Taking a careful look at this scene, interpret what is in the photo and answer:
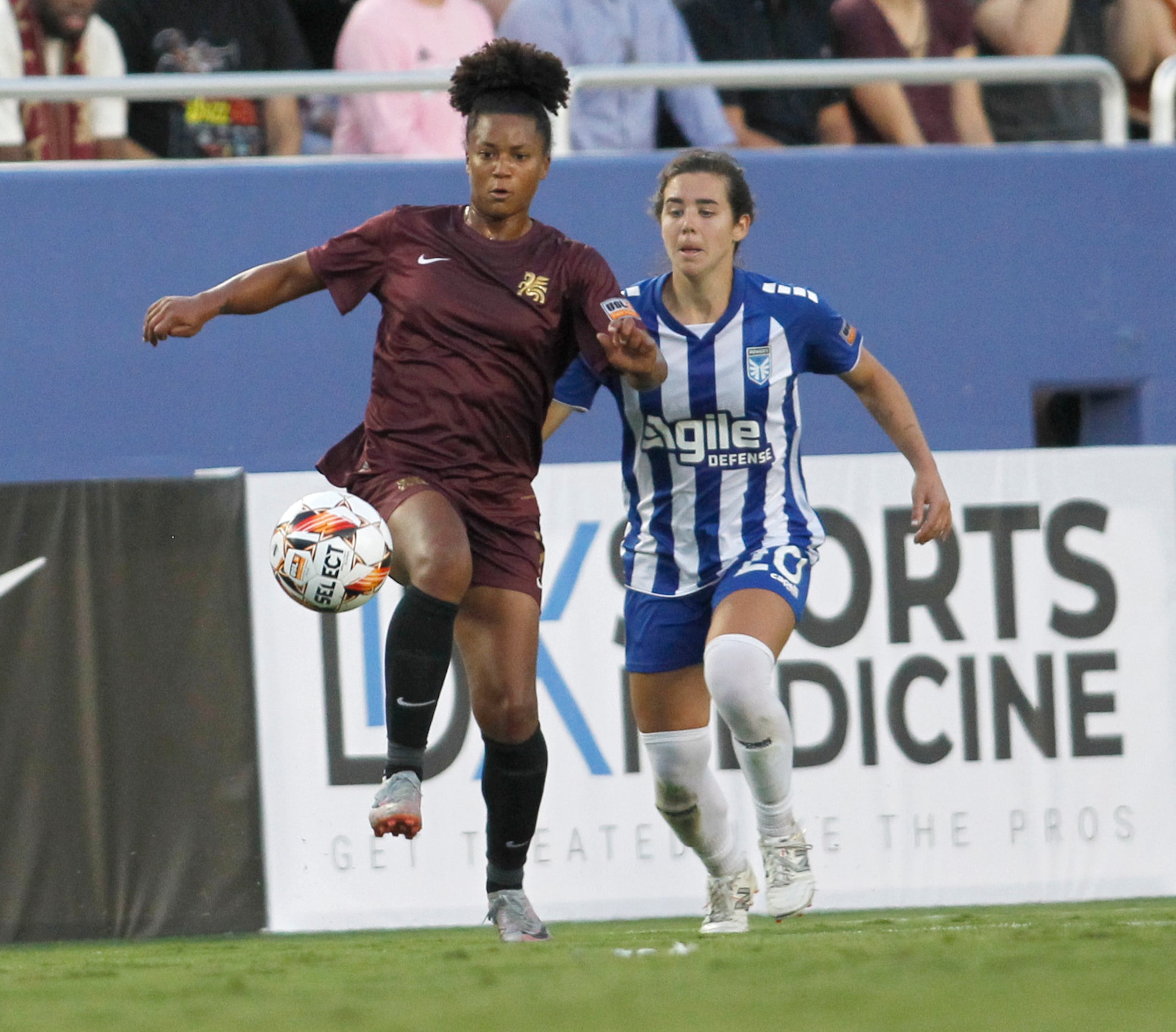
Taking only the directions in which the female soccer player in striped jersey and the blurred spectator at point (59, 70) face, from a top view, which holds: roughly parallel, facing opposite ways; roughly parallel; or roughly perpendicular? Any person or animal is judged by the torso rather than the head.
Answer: roughly parallel

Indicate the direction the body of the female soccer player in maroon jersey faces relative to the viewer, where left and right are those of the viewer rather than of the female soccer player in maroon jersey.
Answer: facing the viewer

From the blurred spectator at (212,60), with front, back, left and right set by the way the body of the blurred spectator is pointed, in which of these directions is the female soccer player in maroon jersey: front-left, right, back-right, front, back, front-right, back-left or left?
front

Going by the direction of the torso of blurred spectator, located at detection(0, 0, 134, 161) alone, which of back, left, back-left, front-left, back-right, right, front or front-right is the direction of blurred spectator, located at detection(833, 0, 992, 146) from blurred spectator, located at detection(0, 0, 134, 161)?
left

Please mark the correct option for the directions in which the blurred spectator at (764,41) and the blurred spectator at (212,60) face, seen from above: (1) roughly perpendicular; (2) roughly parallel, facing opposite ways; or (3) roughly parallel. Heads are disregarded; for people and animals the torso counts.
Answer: roughly parallel

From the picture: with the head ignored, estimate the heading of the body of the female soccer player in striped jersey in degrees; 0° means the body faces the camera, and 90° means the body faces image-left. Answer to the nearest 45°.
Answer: approximately 0°

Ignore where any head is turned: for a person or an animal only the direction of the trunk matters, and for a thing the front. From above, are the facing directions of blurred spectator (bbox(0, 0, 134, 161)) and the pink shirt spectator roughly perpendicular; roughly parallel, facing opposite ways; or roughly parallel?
roughly parallel

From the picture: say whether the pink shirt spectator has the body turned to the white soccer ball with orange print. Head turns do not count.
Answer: yes

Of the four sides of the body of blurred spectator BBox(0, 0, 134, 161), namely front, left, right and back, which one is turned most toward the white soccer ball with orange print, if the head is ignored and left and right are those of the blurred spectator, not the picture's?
front

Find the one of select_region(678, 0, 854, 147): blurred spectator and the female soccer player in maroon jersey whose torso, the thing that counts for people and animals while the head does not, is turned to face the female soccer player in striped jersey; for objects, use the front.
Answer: the blurred spectator

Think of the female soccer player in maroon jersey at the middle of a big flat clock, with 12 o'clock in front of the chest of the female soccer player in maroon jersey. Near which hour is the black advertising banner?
The black advertising banner is roughly at 5 o'clock from the female soccer player in maroon jersey.

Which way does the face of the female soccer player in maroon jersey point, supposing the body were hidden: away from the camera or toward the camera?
toward the camera

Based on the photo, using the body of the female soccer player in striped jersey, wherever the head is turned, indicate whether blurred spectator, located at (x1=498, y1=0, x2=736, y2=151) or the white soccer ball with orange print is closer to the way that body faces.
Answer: the white soccer ball with orange print

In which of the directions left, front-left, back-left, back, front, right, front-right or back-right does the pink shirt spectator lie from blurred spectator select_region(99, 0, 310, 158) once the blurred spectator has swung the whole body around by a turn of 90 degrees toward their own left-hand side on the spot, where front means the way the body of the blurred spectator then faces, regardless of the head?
front

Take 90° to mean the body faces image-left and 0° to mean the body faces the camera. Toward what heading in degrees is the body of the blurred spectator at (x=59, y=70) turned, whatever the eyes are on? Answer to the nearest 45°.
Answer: approximately 0°

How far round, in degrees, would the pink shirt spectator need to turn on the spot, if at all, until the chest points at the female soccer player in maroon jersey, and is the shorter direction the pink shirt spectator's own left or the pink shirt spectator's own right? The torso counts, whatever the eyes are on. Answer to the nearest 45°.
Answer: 0° — they already face them

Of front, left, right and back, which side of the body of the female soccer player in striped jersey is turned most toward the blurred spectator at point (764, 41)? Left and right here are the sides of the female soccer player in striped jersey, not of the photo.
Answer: back

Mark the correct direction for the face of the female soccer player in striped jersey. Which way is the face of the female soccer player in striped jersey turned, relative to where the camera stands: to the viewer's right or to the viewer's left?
to the viewer's left
